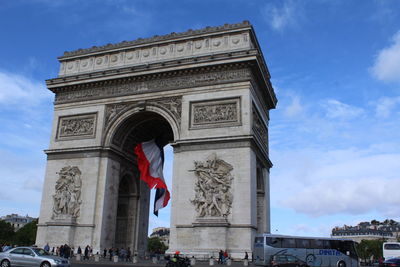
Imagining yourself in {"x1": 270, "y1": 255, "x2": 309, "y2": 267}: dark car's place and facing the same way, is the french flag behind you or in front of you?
behind

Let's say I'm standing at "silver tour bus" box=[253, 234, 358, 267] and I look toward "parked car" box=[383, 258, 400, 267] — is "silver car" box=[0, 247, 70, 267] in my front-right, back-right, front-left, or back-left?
back-right

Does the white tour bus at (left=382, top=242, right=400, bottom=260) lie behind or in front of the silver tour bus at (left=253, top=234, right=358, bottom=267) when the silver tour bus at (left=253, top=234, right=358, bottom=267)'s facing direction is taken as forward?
in front

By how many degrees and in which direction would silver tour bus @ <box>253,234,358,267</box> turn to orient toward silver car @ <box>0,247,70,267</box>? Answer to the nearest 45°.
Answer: approximately 180°

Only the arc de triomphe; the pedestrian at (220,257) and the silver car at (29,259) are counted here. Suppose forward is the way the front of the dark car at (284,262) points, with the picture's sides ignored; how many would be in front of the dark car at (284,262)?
0

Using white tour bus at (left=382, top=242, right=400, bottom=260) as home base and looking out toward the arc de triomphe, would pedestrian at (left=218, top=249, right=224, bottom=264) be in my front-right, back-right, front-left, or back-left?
front-left

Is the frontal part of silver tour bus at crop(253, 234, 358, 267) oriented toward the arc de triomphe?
no

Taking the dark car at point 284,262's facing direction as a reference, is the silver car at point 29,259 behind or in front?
behind

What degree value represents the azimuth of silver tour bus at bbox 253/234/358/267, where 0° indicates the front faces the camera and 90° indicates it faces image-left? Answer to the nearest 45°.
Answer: approximately 225°

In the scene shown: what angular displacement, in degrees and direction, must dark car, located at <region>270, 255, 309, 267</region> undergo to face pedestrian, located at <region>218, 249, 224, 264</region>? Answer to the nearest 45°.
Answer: approximately 135° to its left

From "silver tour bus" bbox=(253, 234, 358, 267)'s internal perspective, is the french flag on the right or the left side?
on its left

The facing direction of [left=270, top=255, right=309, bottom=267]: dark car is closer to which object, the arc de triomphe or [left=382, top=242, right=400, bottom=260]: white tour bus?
the white tour bus

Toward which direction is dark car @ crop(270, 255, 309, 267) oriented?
to the viewer's right

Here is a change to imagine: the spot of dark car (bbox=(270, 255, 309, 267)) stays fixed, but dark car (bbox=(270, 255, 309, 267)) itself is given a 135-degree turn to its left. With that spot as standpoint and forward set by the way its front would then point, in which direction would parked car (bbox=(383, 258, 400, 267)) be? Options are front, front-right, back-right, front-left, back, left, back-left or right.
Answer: right
